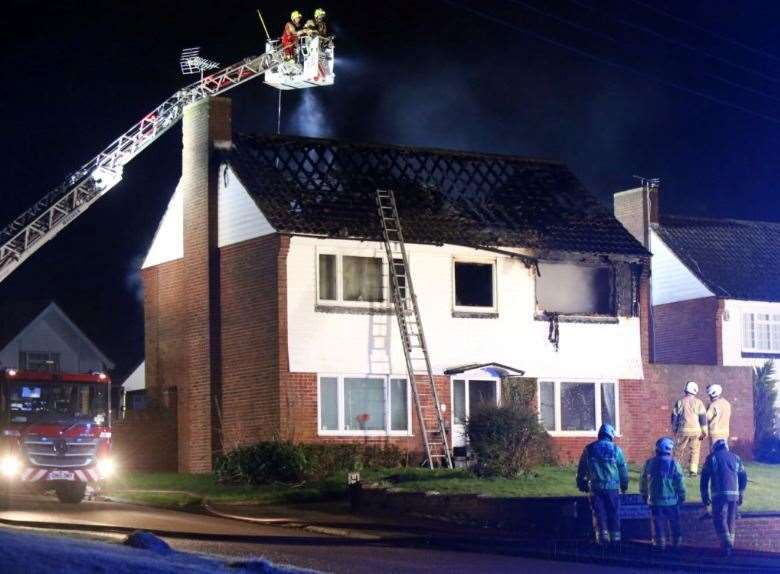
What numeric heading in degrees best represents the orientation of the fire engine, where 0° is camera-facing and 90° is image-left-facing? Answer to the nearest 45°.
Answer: approximately 0°

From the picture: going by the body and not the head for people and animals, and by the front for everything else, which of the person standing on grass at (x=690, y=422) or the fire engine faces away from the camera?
the person standing on grass

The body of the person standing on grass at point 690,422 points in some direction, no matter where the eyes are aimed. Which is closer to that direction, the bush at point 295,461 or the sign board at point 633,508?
the bush

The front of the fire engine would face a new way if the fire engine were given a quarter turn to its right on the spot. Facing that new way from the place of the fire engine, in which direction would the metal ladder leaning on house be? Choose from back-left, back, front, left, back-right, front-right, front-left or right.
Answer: back-right

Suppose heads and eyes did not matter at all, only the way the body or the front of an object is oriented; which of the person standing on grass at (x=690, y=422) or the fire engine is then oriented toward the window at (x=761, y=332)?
the person standing on grass

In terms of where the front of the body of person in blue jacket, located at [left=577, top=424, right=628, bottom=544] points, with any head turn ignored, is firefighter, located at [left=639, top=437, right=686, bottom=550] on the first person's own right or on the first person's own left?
on the first person's own right

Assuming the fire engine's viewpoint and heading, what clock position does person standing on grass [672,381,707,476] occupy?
The person standing on grass is roughly at 9 o'clock from the fire engine.

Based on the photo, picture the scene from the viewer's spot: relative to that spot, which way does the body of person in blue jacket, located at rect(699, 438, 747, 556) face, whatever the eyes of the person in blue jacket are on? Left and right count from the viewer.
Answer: facing away from the viewer

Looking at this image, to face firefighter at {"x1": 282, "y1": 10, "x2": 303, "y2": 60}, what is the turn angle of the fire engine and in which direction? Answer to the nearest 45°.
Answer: approximately 135° to its left

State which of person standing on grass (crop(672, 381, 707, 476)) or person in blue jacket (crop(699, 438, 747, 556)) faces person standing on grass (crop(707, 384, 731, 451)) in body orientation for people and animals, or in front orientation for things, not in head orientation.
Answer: the person in blue jacket

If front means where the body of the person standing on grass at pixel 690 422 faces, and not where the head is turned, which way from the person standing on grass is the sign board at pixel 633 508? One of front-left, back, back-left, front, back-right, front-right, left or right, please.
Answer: back

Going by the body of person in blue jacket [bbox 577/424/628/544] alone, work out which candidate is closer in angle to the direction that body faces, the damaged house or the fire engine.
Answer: the damaged house

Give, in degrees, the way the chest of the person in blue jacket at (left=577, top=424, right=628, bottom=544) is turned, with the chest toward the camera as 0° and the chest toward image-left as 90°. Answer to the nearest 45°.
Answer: approximately 180°

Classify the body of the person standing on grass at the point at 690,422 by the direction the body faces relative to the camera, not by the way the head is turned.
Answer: away from the camera

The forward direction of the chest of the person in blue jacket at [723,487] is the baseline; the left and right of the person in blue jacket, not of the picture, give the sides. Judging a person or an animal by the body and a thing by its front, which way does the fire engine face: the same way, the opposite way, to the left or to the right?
the opposite way

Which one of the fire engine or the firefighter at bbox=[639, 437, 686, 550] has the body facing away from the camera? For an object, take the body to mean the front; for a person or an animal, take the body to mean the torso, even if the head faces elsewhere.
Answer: the firefighter
